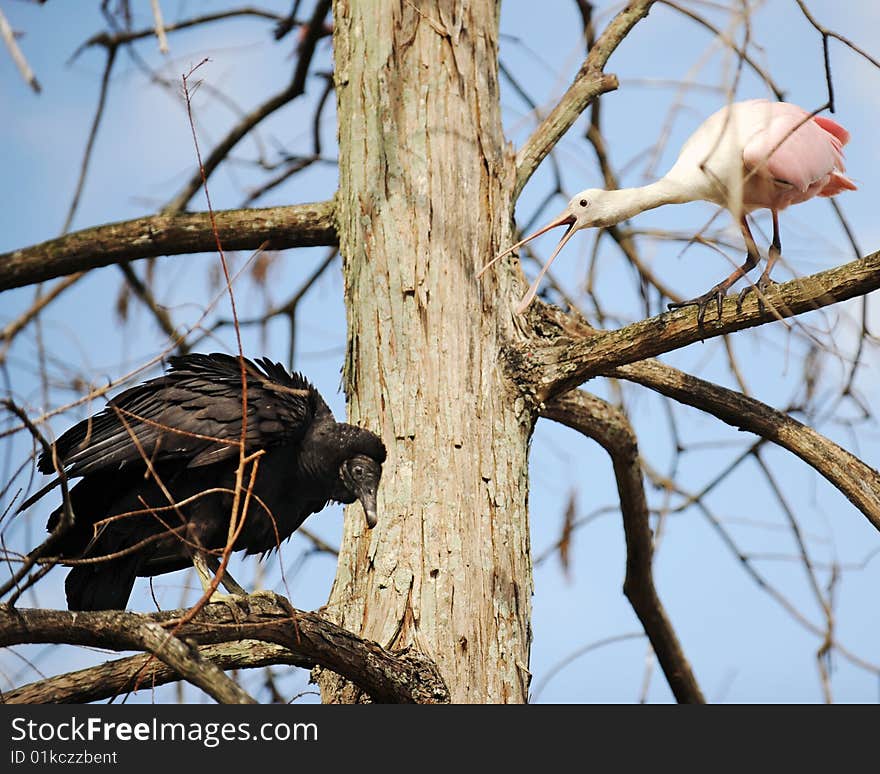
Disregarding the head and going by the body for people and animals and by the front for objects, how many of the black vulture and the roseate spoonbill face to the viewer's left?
1

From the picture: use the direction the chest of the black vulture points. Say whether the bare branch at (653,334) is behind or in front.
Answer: in front

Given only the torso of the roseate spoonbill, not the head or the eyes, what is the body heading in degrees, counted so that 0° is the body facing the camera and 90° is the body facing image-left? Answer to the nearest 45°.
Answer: approximately 90°

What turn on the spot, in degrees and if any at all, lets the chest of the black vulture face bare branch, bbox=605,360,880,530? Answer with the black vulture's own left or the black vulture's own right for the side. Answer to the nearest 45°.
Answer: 0° — it already faces it

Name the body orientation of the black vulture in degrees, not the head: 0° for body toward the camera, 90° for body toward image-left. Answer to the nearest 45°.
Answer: approximately 270°

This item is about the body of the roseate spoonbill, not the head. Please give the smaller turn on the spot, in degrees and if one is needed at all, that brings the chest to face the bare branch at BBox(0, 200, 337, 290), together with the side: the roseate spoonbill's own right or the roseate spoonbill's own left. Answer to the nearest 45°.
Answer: approximately 45° to the roseate spoonbill's own left

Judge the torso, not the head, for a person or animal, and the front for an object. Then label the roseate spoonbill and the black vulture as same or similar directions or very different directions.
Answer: very different directions

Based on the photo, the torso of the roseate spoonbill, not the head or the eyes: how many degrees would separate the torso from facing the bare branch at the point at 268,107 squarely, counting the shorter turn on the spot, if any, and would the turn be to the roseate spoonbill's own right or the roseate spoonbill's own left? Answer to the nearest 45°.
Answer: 0° — it already faces it
